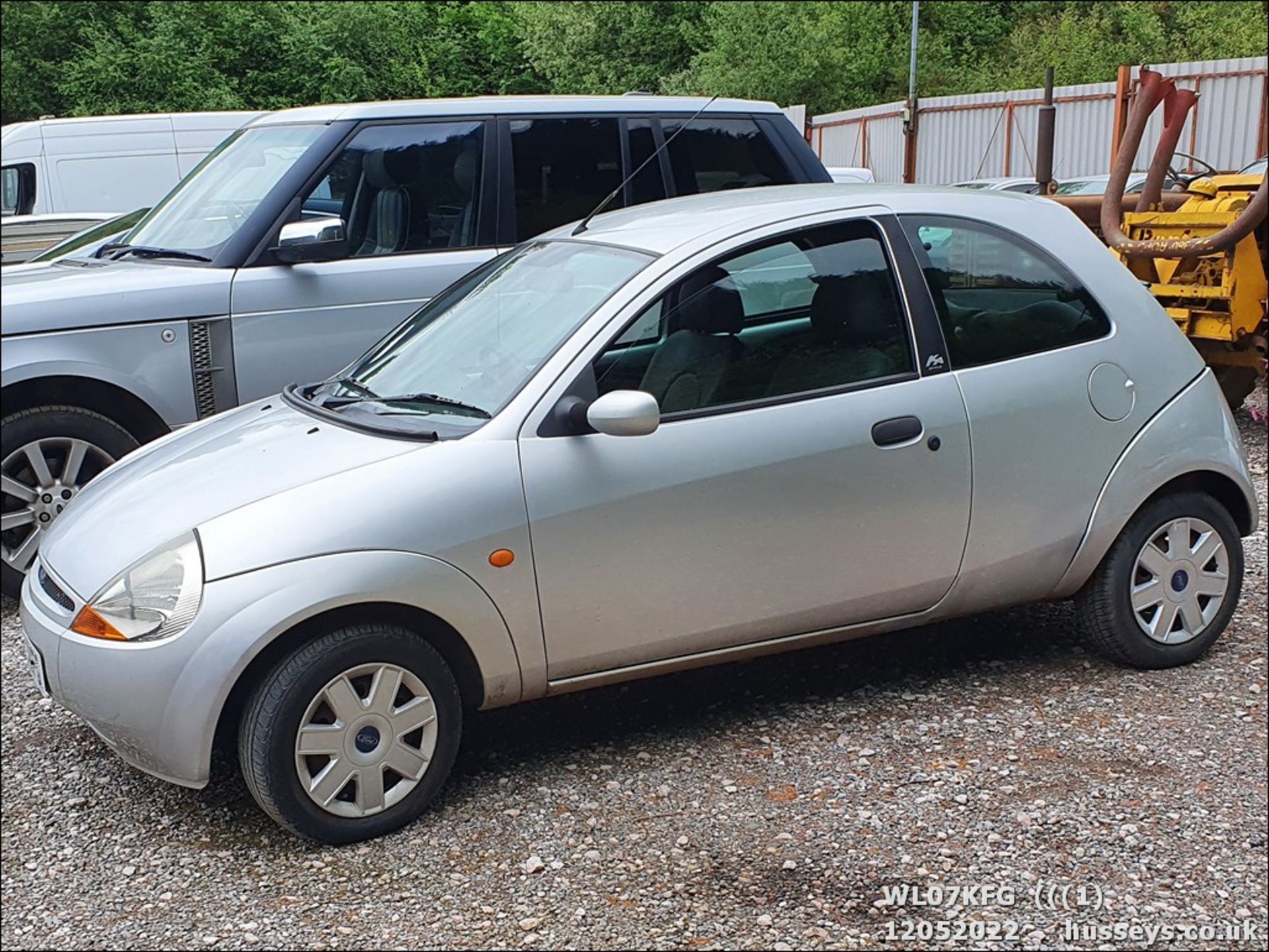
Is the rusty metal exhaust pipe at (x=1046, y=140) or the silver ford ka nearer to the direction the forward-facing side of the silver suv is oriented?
the silver ford ka

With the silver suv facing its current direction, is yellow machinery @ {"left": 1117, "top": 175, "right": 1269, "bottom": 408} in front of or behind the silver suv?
behind

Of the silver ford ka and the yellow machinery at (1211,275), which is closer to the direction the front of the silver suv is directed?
the silver ford ka

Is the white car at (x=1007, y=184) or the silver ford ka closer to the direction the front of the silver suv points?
the silver ford ka

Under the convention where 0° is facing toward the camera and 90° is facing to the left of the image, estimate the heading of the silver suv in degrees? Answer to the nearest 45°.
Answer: approximately 45°
